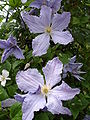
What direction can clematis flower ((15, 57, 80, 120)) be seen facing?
toward the camera

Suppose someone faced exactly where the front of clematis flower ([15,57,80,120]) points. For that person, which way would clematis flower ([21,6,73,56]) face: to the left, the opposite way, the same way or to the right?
the same way

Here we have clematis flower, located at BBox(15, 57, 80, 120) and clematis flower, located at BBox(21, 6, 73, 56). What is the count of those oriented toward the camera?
2

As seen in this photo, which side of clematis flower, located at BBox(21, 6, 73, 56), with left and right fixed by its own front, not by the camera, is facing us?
front
